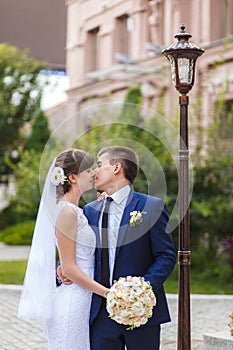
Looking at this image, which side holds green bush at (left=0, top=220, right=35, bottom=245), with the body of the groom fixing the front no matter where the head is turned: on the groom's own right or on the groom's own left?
on the groom's own right

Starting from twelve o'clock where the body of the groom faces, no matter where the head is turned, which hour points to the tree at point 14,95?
The tree is roughly at 4 o'clock from the groom.

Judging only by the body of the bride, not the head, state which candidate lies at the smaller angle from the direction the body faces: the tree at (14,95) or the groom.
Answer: the groom

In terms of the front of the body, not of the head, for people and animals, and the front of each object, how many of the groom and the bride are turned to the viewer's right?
1

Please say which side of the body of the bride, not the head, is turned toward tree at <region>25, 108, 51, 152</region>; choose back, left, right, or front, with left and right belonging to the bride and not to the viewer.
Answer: left

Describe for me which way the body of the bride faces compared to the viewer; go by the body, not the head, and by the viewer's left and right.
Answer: facing to the right of the viewer

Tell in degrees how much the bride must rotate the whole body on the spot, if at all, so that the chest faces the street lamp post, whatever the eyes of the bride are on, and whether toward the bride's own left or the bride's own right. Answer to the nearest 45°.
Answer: approximately 45° to the bride's own left

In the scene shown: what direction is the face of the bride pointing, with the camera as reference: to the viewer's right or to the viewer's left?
to the viewer's right

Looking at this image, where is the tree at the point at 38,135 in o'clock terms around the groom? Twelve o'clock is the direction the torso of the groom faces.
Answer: The tree is roughly at 4 o'clock from the groom.

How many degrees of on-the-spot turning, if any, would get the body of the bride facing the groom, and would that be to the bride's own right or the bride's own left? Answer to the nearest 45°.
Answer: approximately 45° to the bride's own right
